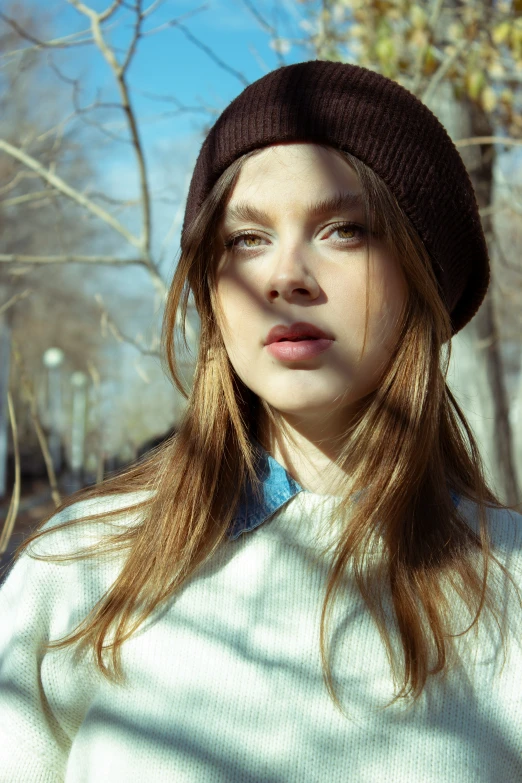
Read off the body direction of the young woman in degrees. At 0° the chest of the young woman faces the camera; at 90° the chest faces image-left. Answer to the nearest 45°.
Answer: approximately 0°

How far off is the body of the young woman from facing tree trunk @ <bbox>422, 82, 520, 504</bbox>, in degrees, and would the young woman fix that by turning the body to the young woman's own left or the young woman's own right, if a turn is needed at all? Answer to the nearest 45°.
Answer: approximately 180°

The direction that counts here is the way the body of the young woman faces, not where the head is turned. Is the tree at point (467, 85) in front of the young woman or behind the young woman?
behind
